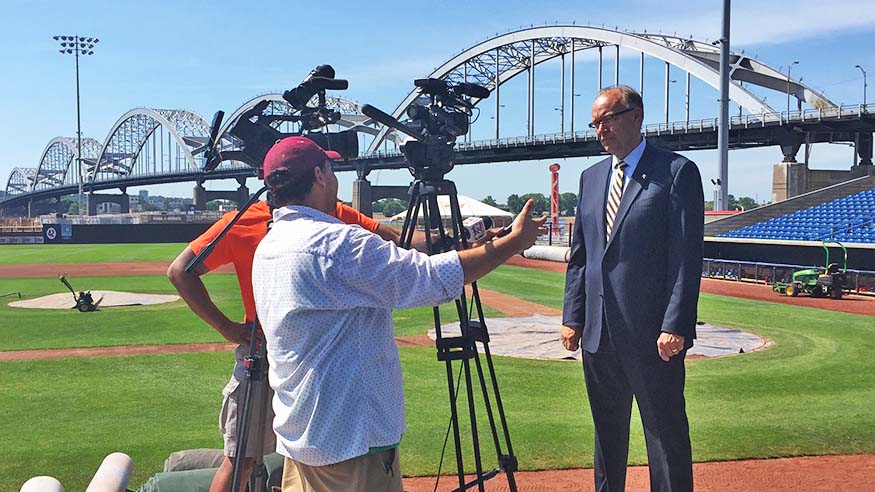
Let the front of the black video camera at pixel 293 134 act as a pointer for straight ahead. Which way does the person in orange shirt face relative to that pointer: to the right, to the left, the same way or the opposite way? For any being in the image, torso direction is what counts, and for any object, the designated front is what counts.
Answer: the same way

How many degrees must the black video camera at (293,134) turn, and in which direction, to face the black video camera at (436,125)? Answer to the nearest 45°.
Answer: approximately 45° to its right

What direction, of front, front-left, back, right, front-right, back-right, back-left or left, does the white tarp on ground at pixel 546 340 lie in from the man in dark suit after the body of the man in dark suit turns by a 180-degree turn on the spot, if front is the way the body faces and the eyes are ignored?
front-left

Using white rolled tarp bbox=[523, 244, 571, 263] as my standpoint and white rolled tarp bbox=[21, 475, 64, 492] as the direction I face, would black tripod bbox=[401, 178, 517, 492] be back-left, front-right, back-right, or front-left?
front-left

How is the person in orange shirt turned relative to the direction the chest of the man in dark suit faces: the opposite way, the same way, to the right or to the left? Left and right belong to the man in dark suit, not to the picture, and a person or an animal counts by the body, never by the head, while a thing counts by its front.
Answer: the opposite way

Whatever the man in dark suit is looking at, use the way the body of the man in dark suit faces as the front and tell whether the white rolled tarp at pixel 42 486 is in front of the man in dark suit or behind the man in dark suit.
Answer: in front

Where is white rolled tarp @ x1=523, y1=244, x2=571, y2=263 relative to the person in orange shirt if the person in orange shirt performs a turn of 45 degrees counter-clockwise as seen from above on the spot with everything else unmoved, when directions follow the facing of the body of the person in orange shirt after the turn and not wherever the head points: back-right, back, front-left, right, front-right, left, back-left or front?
front-right

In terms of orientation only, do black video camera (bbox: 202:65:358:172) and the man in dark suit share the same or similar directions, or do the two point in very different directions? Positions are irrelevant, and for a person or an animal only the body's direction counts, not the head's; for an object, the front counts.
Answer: very different directions

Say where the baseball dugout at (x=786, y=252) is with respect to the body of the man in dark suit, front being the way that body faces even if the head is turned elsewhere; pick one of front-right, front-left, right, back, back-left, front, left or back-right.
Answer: back-right

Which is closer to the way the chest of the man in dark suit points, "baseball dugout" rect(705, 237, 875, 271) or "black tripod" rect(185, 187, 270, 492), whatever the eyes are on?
the black tripod

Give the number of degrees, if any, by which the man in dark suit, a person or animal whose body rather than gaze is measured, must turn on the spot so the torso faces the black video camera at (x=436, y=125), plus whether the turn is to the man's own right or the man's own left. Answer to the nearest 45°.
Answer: approximately 45° to the man's own right

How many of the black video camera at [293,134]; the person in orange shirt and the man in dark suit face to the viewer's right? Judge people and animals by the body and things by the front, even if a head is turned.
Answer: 2

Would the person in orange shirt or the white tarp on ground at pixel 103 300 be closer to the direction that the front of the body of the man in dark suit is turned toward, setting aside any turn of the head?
the person in orange shirt

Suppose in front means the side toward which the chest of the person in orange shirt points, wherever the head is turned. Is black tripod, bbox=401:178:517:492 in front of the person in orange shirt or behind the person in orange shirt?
in front

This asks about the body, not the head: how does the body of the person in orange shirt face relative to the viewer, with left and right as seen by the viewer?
facing to the right of the viewer

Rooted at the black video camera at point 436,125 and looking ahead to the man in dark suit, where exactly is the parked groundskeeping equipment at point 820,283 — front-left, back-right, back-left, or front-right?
front-left

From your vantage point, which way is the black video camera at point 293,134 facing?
to the viewer's right
